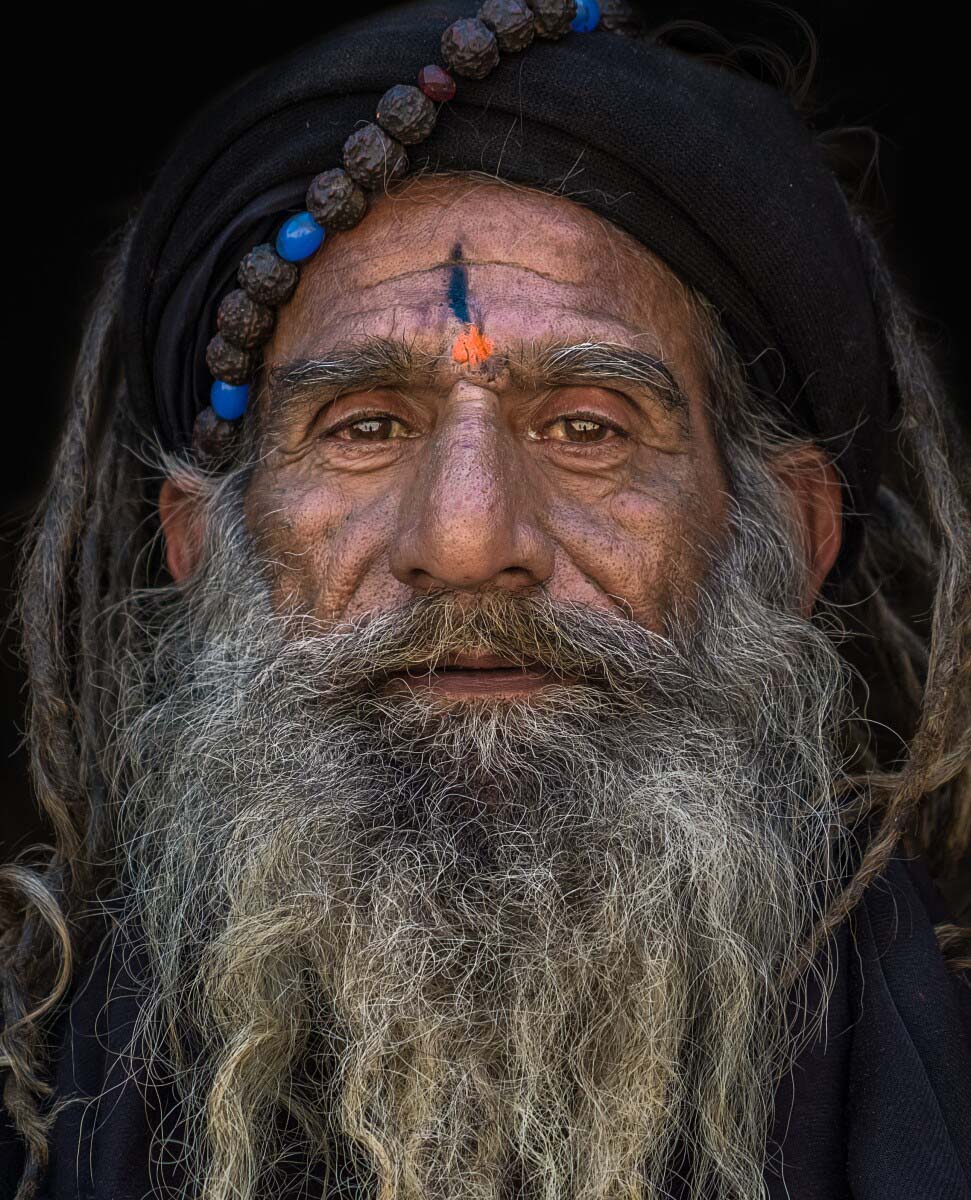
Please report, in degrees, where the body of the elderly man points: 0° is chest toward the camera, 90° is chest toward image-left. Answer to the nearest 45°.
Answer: approximately 0°
